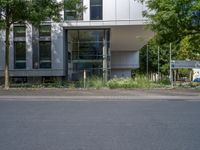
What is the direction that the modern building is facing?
toward the camera

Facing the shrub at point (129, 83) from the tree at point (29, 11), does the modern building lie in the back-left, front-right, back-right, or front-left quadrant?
front-left

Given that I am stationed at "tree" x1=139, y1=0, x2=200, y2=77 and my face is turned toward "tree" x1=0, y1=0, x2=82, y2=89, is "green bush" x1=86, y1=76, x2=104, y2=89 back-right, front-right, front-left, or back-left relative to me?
front-left

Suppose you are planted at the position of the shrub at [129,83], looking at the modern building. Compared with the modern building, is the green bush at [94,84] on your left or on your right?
left

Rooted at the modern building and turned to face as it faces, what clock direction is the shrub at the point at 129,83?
The shrub is roughly at 11 o'clock from the modern building.

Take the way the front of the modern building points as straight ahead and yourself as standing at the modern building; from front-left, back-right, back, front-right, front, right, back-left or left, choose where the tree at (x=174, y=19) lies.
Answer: front-left

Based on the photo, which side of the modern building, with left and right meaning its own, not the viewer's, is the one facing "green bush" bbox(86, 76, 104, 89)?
front

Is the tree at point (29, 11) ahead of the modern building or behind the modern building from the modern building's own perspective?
ahead
